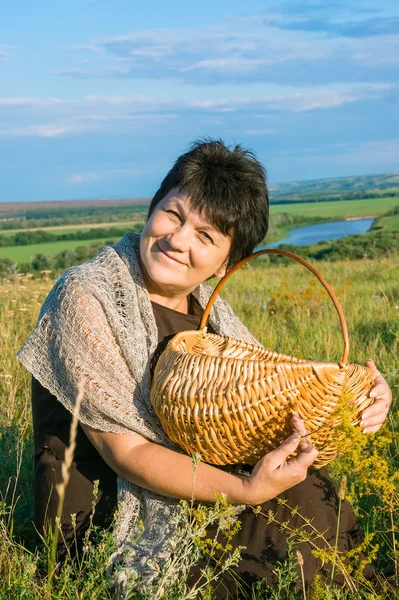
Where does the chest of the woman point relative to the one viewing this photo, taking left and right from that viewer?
facing the viewer and to the right of the viewer
